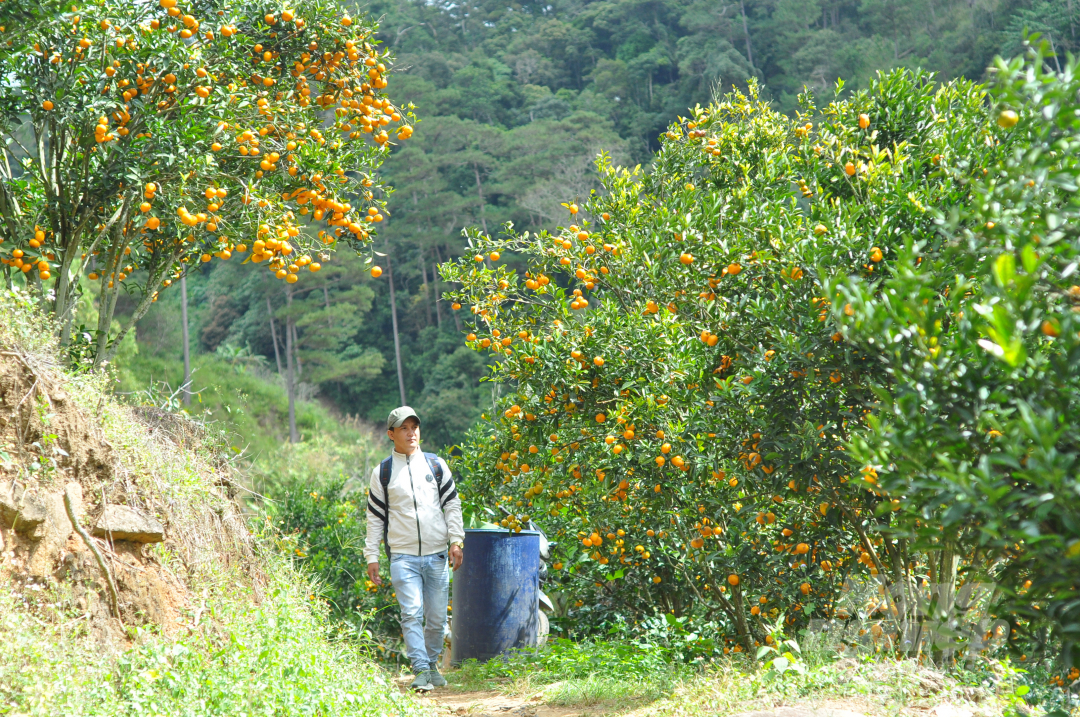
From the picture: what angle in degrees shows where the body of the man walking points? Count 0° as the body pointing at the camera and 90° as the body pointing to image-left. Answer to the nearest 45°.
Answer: approximately 0°

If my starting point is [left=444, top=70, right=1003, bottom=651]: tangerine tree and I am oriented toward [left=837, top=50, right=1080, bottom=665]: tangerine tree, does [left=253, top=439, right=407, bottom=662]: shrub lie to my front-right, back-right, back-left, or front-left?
back-right

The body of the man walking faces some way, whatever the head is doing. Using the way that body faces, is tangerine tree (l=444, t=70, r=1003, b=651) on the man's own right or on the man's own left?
on the man's own left
